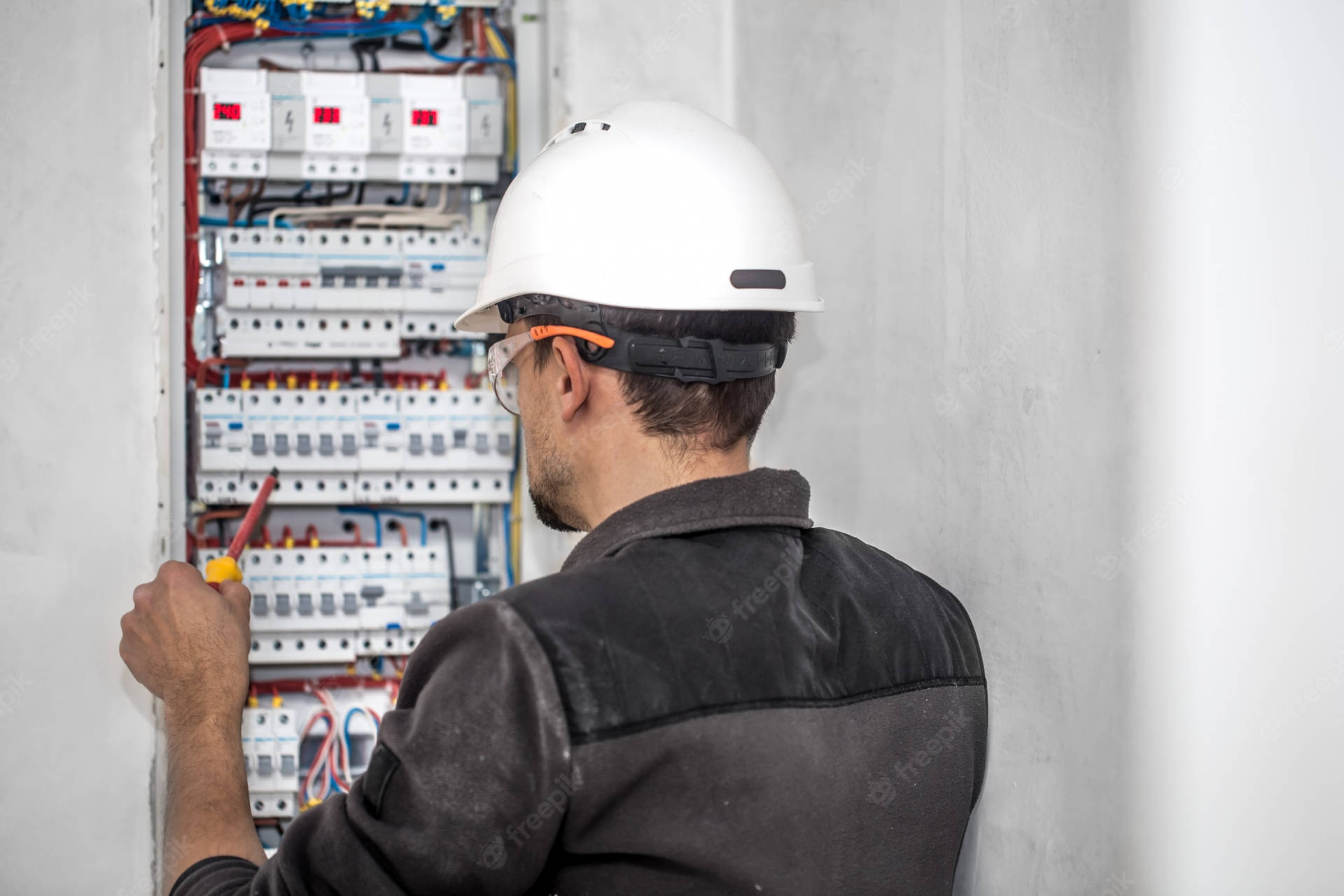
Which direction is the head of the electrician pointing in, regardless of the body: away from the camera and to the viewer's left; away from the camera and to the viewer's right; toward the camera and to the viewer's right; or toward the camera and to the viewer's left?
away from the camera and to the viewer's left

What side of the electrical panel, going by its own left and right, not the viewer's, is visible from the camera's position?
front

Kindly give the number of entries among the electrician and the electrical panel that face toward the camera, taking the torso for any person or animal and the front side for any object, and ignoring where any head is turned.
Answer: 1

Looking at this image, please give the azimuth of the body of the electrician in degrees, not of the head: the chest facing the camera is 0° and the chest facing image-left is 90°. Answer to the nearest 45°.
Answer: approximately 135°

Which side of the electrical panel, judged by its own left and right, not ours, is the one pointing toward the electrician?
front
